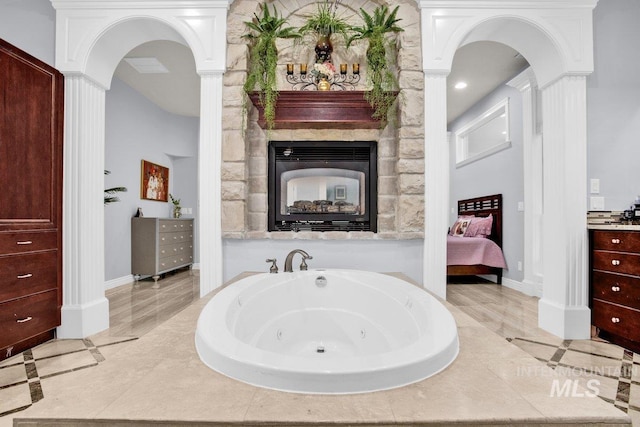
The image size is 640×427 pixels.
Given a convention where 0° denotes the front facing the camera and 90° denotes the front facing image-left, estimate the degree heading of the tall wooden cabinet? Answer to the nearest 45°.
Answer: approximately 315°

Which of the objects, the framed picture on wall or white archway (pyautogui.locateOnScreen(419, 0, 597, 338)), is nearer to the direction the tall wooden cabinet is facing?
the white archway

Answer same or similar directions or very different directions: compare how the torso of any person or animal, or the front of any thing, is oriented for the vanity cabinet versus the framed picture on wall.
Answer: very different directions

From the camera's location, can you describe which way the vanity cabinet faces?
facing the viewer and to the left of the viewer

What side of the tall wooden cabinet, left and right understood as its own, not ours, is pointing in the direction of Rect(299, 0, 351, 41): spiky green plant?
front

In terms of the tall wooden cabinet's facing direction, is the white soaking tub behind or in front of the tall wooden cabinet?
in front

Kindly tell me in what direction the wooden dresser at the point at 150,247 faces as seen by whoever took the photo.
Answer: facing the viewer and to the right of the viewer

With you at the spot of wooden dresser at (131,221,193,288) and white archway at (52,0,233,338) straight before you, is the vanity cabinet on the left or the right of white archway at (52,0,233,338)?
left

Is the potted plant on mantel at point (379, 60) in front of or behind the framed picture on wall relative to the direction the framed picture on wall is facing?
in front
